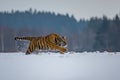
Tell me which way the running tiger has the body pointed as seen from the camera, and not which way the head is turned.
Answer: to the viewer's right
